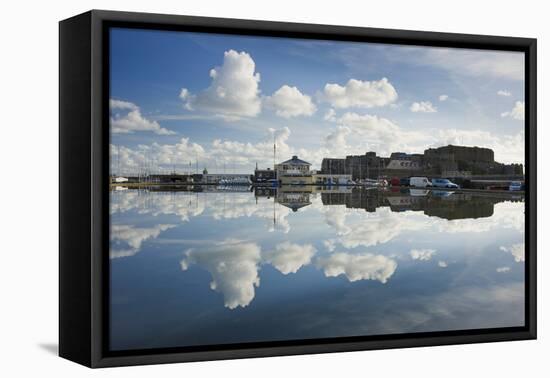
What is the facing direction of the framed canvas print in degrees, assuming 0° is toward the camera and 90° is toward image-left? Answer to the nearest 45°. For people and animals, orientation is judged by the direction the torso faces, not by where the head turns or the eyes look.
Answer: approximately 315°
